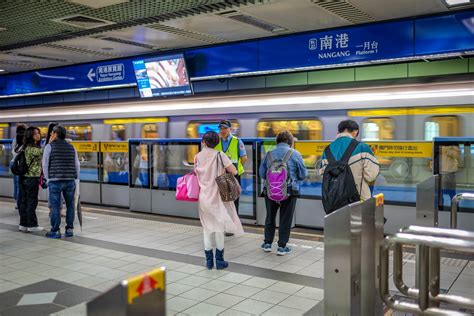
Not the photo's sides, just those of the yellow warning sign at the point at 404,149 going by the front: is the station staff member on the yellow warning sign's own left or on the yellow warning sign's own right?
on the yellow warning sign's own right

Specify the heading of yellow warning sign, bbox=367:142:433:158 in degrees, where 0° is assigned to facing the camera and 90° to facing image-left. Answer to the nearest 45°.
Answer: approximately 0°

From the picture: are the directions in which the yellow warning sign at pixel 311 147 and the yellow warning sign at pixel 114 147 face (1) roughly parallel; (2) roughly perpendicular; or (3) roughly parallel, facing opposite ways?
roughly parallel

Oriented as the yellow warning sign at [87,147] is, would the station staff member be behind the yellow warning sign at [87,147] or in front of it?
in front

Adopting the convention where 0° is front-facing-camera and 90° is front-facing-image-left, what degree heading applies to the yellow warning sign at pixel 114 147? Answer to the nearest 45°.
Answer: approximately 0°

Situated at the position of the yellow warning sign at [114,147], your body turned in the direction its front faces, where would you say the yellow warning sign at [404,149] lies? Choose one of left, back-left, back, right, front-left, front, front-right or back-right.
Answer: front-left

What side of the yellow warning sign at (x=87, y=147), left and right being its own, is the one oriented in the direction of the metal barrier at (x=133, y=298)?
front

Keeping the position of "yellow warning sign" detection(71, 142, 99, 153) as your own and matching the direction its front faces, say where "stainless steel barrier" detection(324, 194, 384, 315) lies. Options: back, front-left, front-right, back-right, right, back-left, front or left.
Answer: front

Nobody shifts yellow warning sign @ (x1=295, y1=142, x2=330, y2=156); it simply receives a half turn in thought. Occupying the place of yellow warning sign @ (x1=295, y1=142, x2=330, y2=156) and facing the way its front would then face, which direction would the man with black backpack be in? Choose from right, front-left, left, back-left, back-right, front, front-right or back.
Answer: back

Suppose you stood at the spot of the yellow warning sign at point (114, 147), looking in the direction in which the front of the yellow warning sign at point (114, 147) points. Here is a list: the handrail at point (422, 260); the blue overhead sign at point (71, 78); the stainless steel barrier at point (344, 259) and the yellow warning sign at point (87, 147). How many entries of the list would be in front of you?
2

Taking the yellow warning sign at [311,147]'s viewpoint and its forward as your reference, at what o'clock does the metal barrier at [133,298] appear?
The metal barrier is roughly at 12 o'clock from the yellow warning sign.

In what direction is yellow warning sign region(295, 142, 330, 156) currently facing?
toward the camera

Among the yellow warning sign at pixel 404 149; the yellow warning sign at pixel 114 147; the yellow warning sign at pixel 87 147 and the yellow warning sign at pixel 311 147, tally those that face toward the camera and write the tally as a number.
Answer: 4

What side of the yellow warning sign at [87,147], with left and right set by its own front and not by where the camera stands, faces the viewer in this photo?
front
